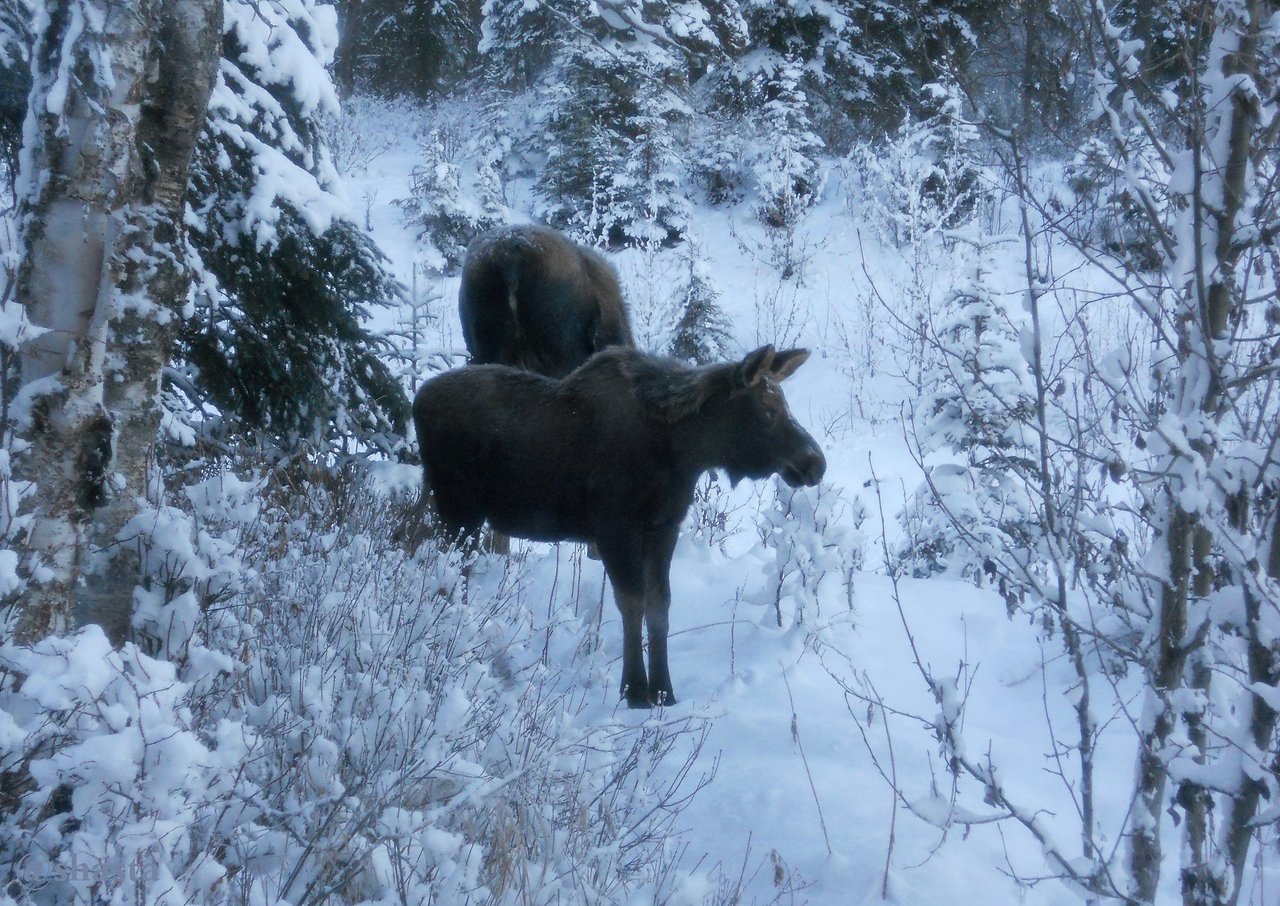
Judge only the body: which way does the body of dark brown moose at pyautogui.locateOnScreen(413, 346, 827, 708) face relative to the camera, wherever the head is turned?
to the viewer's right

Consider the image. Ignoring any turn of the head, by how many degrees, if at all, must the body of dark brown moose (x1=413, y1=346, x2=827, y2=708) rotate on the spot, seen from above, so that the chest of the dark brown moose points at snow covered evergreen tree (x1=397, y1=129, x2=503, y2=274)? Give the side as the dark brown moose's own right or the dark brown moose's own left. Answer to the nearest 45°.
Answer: approximately 90° to the dark brown moose's own left

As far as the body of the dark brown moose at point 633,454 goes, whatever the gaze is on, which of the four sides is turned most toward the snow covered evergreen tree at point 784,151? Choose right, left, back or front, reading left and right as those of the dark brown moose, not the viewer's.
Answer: left

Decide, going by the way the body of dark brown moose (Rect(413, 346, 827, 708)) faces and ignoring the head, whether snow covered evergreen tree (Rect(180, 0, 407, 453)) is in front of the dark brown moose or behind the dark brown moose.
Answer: behind

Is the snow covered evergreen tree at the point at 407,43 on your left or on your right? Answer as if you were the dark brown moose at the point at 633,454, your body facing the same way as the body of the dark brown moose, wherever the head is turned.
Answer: on your left

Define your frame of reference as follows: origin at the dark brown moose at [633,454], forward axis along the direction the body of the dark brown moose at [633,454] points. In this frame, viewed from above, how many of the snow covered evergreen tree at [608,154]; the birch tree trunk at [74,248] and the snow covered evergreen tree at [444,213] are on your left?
2

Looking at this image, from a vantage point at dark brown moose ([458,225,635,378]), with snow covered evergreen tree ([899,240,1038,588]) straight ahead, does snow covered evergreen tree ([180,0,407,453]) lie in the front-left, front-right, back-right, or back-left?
back-right

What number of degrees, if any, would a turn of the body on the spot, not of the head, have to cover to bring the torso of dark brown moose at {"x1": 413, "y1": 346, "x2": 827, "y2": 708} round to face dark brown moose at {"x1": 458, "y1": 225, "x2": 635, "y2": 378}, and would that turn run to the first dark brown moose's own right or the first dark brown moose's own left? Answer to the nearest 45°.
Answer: approximately 90° to the first dark brown moose's own left

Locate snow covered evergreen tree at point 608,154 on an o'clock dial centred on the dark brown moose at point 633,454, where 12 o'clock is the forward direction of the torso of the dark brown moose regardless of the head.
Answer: The snow covered evergreen tree is roughly at 9 o'clock from the dark brown moose.
